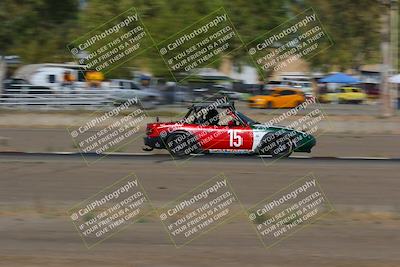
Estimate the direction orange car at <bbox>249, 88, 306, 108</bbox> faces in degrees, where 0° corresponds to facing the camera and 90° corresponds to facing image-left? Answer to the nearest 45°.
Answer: approximately 45°

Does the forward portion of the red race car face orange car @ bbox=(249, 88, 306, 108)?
no

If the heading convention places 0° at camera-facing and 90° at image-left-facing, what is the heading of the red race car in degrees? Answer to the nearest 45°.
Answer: approximately 270°

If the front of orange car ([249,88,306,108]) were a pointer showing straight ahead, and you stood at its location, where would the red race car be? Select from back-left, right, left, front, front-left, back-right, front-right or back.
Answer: front-left
